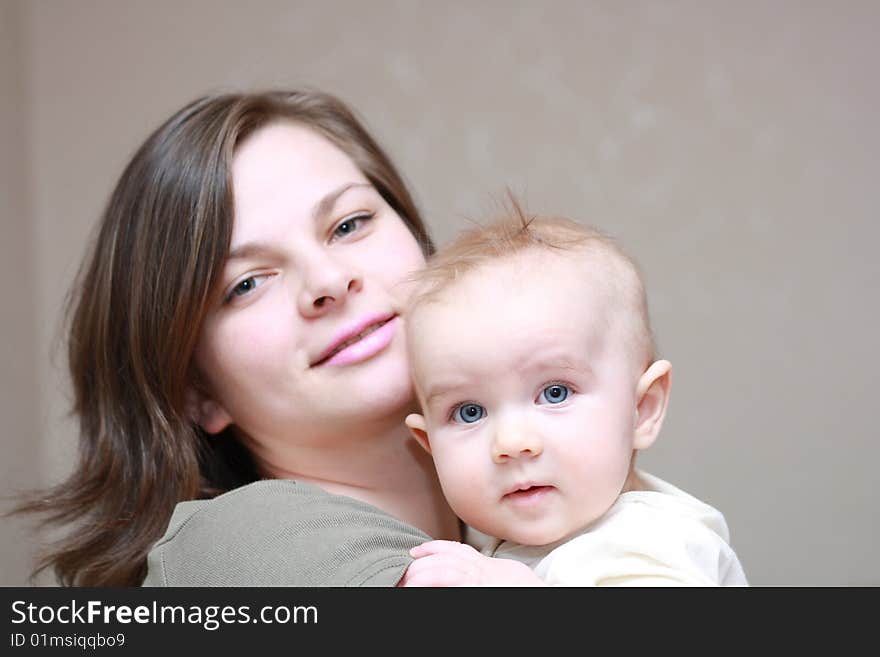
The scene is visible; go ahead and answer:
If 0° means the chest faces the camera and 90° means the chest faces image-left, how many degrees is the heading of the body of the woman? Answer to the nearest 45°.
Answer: approximately 315°

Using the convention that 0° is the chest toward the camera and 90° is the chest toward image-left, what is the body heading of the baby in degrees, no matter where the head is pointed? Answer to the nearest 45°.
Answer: approximately 45°
